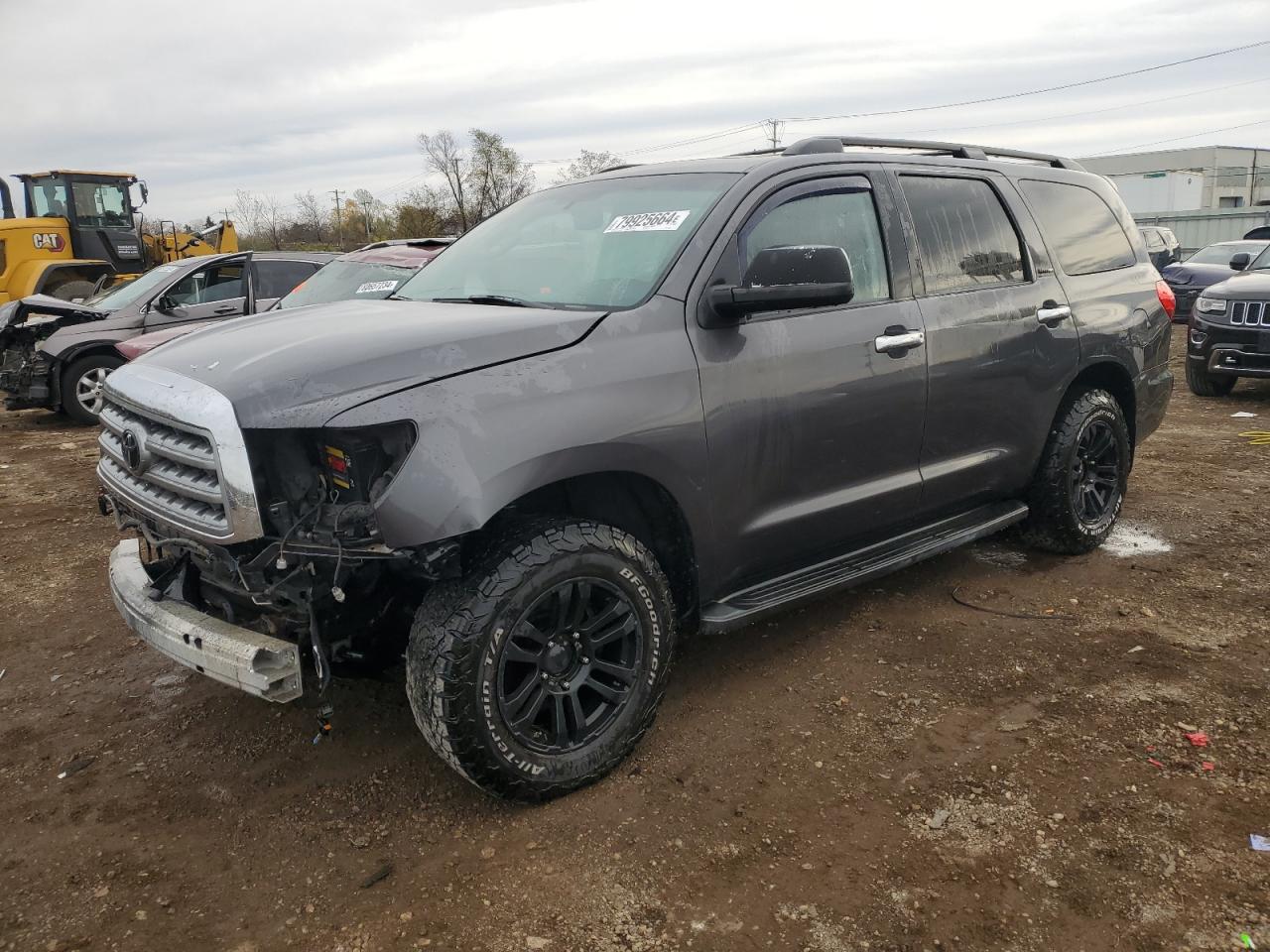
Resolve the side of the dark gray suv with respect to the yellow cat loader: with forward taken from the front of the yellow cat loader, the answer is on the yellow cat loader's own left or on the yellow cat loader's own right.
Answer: on the yellow cat loader's own right

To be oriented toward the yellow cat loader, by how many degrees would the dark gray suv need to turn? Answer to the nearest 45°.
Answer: approximately 90° to its right

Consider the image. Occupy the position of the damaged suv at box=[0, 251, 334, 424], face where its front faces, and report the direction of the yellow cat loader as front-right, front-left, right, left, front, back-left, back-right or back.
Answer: back-right

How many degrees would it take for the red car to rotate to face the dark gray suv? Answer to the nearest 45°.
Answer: approximately 45° to its left

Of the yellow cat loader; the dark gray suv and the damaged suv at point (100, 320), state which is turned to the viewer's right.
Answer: the yellow cat loader

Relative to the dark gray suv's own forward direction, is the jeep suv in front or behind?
behind

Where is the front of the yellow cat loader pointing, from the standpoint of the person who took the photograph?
facing to the right of the viewer

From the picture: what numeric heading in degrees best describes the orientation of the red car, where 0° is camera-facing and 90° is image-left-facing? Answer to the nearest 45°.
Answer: approximately 45°

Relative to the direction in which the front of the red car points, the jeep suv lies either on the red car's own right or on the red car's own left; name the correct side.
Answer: on the red car's own left

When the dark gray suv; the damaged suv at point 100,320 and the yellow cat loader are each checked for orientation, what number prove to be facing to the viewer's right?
1

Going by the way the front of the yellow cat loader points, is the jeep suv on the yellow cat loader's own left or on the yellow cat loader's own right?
on the yellow cat loader's own right

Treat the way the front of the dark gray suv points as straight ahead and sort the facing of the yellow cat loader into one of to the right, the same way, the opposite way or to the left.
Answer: the opposite way

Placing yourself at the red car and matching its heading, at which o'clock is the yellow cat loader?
The yellow cat loader is roughly at 4 o'clock from the red car.

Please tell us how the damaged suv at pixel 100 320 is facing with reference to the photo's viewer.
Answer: facing the viewer and to the left of the viewer
